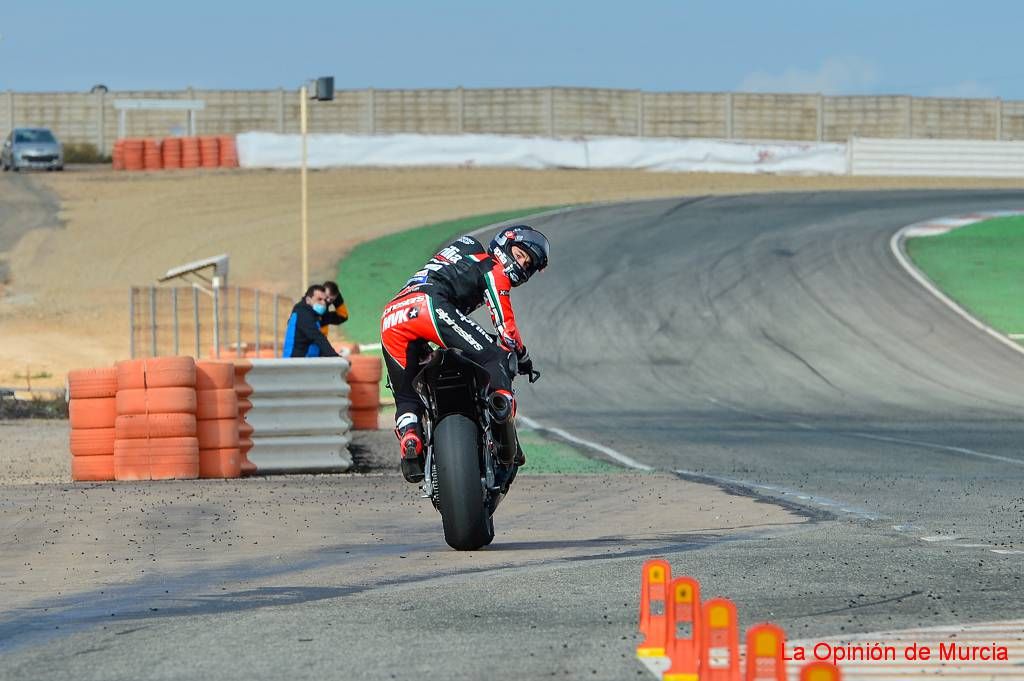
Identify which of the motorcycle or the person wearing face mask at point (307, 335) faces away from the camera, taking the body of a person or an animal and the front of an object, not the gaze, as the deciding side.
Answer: the motorcycle

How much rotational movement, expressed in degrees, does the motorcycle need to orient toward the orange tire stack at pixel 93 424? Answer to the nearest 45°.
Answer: approximately 45° to its left

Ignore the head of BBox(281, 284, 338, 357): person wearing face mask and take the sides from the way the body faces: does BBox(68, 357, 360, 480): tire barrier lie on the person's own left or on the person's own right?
on the person's own right

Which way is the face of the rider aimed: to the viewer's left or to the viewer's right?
to the viewer's right

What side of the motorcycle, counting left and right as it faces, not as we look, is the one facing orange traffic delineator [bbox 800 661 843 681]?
back

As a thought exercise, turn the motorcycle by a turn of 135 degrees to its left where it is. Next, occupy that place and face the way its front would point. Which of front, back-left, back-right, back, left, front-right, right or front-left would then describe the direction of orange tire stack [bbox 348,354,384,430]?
back-right

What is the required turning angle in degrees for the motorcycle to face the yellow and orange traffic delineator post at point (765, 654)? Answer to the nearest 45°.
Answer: approximately 180°

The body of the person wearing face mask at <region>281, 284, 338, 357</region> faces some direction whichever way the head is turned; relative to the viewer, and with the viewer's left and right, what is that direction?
facing the viewer and to the right of the viewer

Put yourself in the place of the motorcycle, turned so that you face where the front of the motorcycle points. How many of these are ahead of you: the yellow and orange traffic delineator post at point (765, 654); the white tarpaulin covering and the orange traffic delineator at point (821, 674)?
1

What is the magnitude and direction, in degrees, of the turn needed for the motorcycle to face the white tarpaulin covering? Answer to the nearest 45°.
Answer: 0° — it already faces it

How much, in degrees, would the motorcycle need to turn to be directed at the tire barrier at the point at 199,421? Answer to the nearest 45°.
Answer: approximately 45° to its left

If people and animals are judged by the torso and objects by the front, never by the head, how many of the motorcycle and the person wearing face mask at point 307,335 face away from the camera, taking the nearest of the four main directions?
1

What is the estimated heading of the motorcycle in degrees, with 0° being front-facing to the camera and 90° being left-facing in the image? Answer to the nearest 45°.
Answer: approximately 180°
